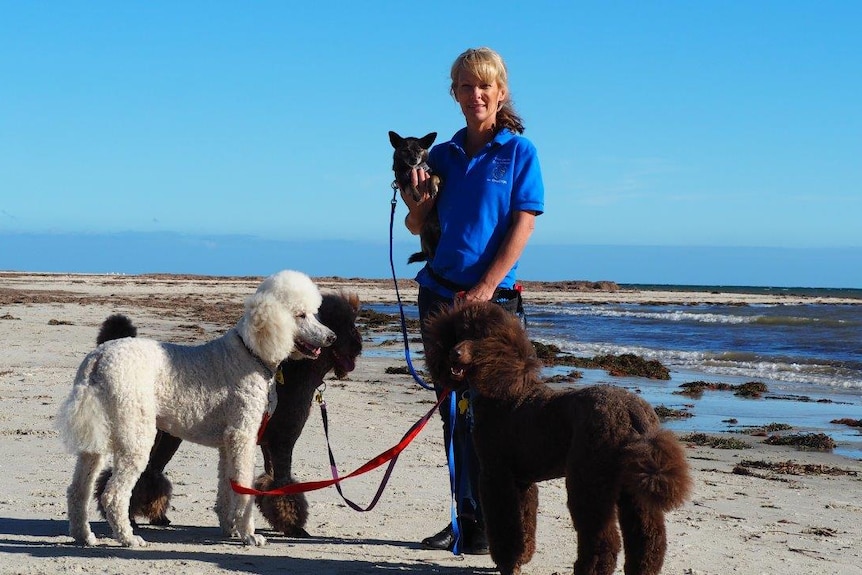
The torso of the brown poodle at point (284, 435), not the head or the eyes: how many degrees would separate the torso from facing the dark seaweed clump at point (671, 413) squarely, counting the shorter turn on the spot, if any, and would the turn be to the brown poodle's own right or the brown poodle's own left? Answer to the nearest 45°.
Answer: approximately 45° to the brown poodle's own left

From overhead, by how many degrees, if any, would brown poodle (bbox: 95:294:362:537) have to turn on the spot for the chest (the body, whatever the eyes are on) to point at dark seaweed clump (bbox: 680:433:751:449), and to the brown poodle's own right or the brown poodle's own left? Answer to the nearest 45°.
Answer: approximately 45° to the brown poodle's own left

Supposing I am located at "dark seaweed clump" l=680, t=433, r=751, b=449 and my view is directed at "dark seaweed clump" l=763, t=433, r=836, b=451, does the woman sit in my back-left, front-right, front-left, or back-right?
back-right

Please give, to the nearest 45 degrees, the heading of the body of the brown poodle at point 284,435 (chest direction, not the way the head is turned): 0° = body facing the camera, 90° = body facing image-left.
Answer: approximately 270°

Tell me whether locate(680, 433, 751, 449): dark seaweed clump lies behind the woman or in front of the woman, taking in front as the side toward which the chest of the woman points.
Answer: behind

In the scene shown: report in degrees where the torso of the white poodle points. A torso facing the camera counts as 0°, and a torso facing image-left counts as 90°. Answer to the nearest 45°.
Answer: approximately 270°

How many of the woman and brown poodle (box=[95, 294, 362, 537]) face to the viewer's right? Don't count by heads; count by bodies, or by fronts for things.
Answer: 1
